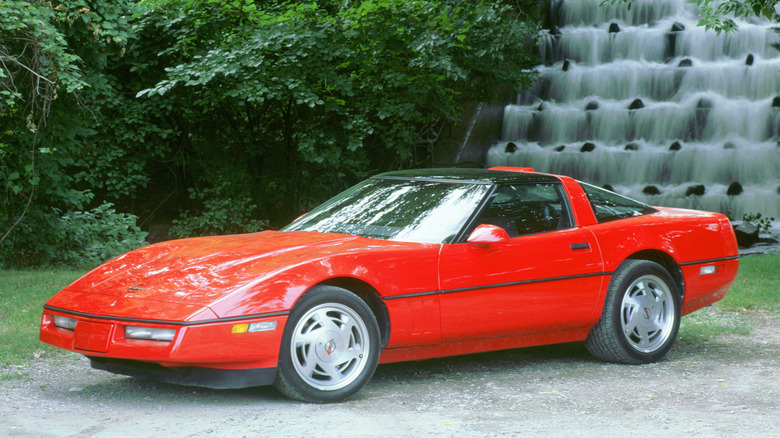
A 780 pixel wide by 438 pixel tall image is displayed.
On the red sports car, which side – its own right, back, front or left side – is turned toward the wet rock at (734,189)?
back

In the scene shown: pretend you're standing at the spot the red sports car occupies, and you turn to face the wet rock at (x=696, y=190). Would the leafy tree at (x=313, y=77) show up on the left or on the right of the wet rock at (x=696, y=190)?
left

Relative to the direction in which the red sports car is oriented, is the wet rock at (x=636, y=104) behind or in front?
behind

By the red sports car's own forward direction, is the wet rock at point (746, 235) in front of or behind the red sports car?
behind

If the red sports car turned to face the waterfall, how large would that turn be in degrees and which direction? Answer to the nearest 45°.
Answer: approximately 135° to its right

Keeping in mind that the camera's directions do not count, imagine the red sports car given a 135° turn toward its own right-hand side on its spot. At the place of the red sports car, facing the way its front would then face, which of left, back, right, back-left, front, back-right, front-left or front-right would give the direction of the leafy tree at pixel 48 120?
front-left

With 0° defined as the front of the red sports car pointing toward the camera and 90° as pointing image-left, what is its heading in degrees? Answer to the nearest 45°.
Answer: approximately 45°

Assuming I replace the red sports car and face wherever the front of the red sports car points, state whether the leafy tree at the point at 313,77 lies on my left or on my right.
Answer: on my right
